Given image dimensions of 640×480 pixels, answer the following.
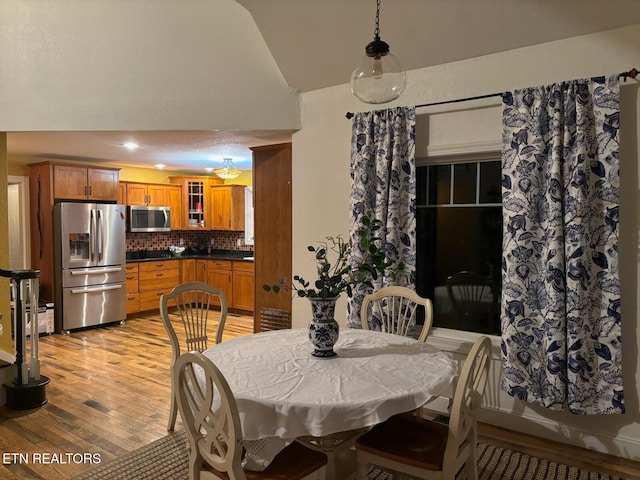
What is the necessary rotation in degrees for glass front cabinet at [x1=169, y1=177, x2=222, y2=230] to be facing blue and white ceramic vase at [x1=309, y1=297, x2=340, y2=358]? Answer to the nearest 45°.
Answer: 0° — it already faces it

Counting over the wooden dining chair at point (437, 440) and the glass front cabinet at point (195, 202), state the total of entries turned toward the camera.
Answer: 1

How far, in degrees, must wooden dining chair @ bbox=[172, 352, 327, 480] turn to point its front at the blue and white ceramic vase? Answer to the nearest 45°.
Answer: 0° — it already faces it

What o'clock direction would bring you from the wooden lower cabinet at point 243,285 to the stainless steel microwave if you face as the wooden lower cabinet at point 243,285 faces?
The stainless steel microwave is roughly at 2 o'clock from the wooden lower cabinet.

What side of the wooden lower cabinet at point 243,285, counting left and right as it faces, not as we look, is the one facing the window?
left

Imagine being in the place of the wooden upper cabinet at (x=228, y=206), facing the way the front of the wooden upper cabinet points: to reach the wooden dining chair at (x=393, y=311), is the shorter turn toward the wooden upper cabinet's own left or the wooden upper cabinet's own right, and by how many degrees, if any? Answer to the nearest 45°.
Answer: approximately 45° to the wooden upper cabinet's own left

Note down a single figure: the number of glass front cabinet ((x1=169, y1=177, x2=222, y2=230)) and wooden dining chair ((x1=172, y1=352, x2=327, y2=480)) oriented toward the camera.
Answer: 1

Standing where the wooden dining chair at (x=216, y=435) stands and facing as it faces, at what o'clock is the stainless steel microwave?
The stainless steel microwave is roughly at 10 o'clock from the wooden dining chair.
